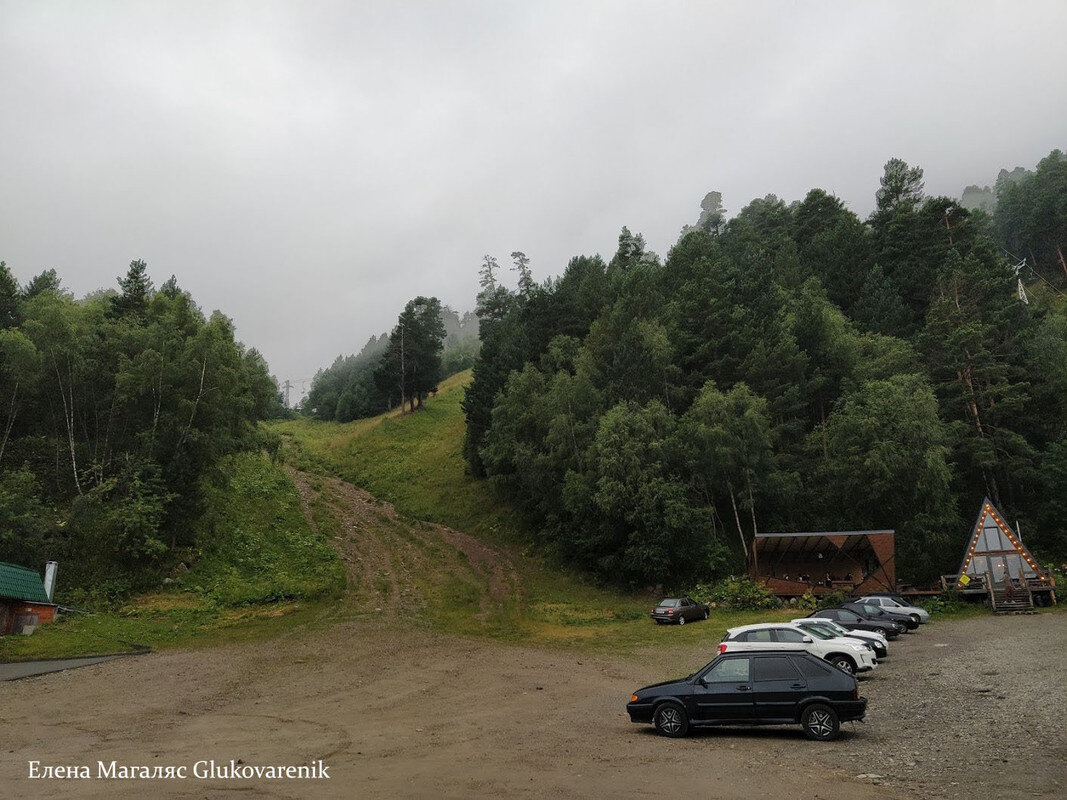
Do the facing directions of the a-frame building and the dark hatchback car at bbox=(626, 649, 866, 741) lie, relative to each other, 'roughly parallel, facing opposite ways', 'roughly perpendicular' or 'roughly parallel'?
roughly perpendicular

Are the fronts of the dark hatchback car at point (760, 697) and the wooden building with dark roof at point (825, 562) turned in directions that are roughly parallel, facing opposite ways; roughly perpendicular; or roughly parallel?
roughly perpendicular

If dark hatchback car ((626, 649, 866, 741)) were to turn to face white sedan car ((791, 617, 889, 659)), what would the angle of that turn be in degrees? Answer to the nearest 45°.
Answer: approximately 90° to its right

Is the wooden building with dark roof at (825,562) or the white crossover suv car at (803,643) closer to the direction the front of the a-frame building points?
the white crossover suv car

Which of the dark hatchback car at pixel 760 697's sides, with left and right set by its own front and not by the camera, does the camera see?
left

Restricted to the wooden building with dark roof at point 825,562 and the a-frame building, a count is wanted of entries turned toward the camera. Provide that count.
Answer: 2

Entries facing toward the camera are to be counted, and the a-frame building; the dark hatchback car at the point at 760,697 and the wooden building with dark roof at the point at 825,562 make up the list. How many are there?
2

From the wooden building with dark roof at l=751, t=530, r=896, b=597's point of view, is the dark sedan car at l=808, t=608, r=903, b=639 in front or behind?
in front

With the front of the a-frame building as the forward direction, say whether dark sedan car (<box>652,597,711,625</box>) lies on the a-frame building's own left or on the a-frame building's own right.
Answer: on the a-frame building's own right

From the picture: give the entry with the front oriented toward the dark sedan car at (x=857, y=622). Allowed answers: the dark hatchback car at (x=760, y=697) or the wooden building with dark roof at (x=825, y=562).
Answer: the wooden building with dark roof

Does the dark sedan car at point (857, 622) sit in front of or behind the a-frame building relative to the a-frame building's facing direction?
in front
